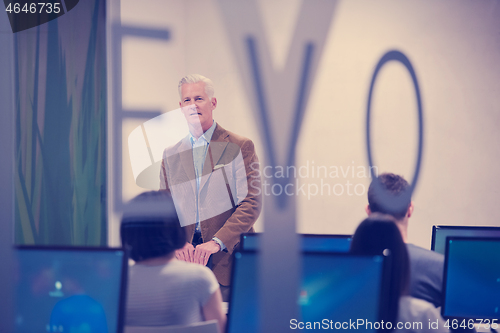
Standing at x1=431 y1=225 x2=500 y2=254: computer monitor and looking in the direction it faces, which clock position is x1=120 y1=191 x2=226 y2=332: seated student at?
The seated student is roughly at 1 o'clock from the computer monitor.

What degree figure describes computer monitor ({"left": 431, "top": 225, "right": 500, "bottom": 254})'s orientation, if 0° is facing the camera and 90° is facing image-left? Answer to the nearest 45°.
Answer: approximately 0°

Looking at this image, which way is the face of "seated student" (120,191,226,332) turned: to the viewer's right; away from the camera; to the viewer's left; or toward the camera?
away from the camera

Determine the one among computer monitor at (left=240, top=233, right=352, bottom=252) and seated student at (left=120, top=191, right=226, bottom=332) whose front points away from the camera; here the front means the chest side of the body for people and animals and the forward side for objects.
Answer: the seated student

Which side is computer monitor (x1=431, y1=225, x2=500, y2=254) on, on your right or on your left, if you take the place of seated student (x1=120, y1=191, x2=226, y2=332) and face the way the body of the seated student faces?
on your right

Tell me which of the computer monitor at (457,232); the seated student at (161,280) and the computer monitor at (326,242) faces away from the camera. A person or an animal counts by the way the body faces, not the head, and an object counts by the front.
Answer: the seated student

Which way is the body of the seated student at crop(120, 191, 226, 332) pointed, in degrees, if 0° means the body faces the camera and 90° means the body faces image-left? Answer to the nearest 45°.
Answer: approximately 180°
